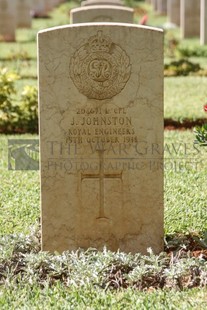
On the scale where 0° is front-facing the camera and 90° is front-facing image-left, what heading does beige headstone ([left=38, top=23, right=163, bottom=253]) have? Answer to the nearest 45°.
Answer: approximately 0°

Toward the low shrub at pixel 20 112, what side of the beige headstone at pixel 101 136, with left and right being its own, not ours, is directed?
back
